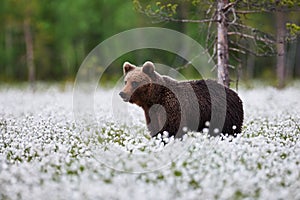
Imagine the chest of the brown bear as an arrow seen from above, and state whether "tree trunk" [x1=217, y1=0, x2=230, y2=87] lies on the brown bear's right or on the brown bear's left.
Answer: on the brown bear's right

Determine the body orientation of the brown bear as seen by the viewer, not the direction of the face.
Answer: to the viewer's left
